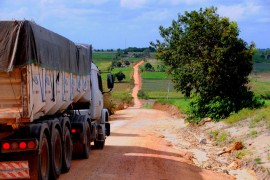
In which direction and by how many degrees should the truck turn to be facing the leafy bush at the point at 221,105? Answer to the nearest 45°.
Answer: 0° — it already faces it

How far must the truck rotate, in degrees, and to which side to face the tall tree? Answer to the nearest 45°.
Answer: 0° — it already faces it

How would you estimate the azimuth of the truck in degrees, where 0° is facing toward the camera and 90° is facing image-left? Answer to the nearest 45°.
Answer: approximately 225°
